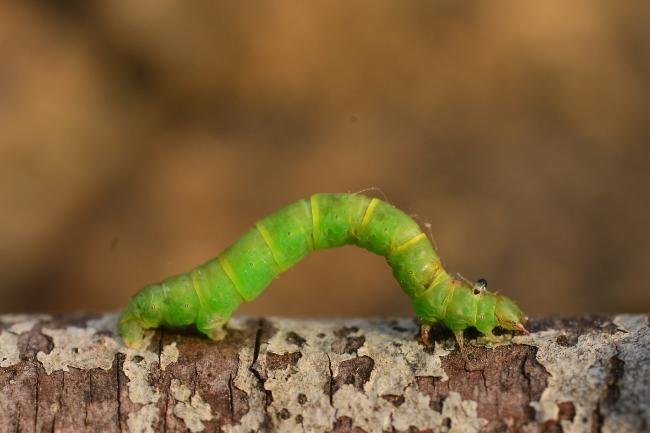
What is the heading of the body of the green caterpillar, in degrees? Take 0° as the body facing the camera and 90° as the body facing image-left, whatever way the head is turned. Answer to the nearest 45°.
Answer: approximately 270°
